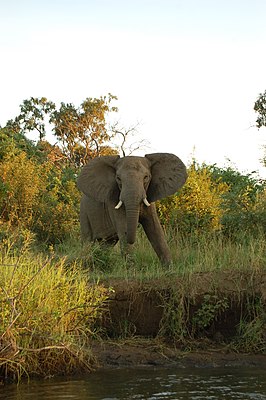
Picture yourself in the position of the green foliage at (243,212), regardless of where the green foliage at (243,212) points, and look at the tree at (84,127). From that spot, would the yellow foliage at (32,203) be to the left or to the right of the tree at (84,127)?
left

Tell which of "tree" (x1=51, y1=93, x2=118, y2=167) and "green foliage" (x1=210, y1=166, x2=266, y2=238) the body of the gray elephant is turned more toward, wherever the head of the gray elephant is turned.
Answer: the green foliage

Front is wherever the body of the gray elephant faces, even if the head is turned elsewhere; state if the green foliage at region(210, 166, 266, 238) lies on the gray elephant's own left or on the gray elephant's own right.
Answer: on the gray elephant's own left

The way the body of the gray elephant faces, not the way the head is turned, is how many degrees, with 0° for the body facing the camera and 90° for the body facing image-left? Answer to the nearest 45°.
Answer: approximately 315°

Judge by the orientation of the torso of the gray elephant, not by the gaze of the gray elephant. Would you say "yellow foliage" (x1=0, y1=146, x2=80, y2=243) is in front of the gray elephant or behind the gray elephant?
behind

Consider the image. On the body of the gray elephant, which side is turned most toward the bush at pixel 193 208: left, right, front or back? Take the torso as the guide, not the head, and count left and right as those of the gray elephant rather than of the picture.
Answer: left

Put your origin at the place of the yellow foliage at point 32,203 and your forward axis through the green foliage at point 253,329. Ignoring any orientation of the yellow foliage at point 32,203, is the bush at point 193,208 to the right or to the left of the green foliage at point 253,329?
left

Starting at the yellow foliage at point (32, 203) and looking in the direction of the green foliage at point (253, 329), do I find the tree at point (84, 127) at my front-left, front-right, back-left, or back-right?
back-left

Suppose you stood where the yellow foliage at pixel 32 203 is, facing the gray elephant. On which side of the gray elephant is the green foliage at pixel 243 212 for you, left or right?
left

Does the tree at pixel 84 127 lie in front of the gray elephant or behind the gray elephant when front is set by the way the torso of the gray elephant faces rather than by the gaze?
behind
